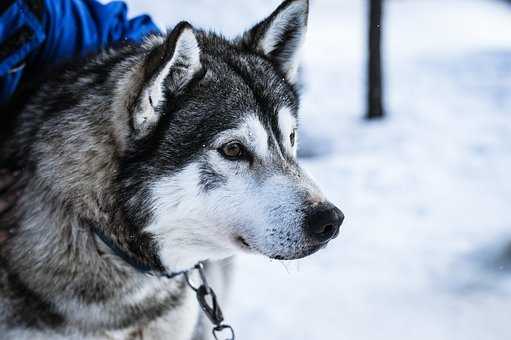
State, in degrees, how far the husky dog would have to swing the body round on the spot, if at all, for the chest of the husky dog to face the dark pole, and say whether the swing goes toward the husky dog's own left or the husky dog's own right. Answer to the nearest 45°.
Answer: approximately 90° to the husky dog's own left
